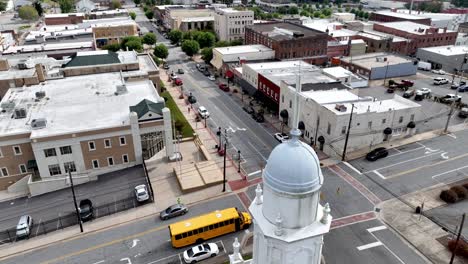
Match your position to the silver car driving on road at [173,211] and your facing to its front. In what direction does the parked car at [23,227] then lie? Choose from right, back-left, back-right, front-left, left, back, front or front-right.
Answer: front-right

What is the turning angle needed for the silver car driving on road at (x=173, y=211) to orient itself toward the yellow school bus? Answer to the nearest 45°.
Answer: approximately 90° to its left

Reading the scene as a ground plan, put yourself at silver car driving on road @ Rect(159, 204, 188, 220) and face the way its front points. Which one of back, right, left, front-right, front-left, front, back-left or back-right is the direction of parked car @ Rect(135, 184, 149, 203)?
right

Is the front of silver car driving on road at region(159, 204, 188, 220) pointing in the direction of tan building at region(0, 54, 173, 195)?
no

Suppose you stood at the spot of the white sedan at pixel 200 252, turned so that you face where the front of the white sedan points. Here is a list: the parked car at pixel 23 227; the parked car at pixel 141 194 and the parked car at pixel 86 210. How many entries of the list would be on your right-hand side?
0

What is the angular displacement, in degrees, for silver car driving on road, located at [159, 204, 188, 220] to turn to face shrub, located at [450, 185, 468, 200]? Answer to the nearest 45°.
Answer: approximately 135° to its left

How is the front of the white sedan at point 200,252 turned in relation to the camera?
facing away from the viewer and to the right of the viewer

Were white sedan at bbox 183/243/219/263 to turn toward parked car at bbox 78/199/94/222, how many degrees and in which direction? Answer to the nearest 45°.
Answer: approximately 90° to its left

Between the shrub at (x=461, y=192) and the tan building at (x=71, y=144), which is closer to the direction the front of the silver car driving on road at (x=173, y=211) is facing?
the tan building

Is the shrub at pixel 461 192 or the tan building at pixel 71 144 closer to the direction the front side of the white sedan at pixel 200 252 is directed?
the shrub

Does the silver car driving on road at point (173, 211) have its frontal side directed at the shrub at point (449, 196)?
no

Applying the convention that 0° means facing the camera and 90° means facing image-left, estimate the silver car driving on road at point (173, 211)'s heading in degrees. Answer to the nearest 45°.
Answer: approximately 45°

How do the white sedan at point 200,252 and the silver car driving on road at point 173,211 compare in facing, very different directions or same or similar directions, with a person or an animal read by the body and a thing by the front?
very different directions

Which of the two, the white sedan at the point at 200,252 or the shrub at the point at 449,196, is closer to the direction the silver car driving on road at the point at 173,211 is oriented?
the white sedan

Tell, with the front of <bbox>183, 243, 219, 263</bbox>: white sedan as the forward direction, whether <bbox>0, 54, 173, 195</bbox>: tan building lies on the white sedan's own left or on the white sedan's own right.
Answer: on the white sedan's own left

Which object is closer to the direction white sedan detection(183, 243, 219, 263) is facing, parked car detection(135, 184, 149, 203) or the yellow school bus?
the yellow school bus

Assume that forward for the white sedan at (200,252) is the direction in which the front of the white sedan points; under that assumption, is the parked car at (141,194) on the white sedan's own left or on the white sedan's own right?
on the white sedan's own left

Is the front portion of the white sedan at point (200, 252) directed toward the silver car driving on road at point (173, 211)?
no
